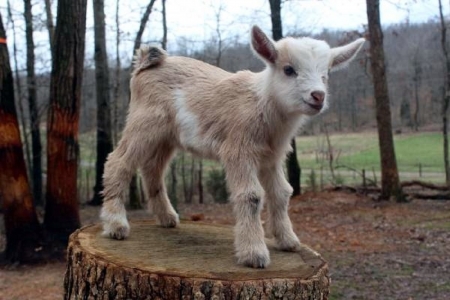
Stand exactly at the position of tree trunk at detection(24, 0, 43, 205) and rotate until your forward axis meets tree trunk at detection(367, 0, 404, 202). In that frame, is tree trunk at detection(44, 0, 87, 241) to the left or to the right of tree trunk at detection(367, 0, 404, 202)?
right

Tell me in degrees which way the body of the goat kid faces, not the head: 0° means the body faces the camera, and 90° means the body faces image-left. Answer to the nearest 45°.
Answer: approximately 315°

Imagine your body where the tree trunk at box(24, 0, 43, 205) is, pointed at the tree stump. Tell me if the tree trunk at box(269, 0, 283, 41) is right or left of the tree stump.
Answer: left

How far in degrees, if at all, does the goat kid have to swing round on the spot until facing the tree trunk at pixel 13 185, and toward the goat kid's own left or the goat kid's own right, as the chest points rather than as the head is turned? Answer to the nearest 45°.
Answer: approximately 180°

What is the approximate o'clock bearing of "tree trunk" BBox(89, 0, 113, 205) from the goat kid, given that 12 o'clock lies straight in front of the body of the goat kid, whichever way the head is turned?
The tree trunk is roughly at 7 o'clock from the goat kid.

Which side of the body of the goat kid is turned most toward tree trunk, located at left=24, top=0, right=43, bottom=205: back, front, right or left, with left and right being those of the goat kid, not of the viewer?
back

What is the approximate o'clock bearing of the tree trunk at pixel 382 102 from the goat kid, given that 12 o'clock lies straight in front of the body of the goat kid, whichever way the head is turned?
The tree trunk is roughly at 8 o'clock from the goat kid.

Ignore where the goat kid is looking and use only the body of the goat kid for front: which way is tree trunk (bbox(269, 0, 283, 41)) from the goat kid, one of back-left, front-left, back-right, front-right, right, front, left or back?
back-left

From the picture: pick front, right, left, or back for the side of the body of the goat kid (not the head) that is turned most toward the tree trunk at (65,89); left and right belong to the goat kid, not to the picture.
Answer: back
